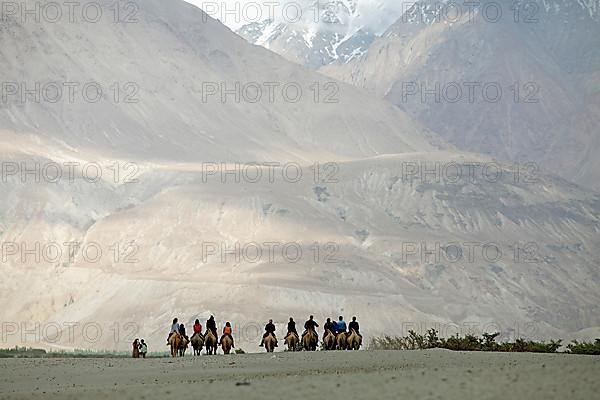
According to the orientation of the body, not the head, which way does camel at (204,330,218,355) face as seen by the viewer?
away from the camera

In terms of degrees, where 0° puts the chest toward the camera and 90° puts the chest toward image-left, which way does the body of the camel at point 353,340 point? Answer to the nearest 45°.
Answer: approximately 180°

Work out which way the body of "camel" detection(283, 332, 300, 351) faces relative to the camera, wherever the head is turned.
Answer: away from the camera

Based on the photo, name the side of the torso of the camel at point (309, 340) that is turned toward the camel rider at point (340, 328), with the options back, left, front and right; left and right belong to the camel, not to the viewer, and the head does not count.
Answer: right

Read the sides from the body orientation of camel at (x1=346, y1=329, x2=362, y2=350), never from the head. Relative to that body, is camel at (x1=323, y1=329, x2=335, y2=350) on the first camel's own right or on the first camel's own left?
on the first camel's own left

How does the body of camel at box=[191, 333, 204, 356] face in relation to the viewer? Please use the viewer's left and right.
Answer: facing away from the viewer

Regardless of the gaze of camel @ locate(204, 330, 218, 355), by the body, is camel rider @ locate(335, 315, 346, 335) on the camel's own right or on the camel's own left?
on the camel's own right
